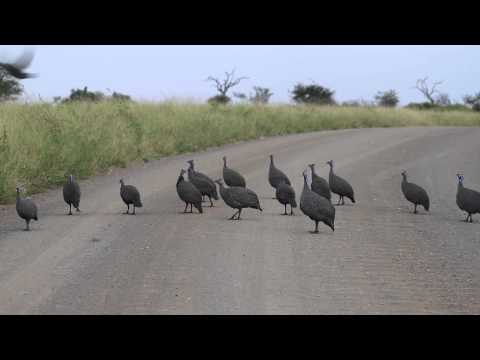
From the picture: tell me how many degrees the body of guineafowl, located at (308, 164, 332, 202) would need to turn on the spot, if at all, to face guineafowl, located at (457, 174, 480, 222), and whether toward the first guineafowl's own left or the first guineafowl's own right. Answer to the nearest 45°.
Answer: approximately 180°

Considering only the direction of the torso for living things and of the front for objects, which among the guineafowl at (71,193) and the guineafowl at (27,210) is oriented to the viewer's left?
the guineafowl at (27,210)

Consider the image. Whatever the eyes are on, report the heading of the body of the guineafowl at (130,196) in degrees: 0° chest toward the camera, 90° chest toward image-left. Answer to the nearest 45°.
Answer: approximately 90°

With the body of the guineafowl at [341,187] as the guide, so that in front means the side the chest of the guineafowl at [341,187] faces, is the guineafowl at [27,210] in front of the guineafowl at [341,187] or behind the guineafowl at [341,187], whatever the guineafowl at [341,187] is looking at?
in front

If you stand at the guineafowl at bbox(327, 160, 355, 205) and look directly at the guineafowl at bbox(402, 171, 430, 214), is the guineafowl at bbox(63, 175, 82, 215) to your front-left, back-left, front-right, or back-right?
back-right

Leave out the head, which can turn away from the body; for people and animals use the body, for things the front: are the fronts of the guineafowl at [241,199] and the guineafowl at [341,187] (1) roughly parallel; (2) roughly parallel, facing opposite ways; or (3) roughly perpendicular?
roughly parallel

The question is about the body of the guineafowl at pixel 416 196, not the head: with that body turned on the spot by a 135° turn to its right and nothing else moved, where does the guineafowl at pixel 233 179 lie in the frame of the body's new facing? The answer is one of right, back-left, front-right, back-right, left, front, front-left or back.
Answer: back-left

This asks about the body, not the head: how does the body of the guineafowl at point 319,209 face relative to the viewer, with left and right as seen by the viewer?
facing to the left of the viewer

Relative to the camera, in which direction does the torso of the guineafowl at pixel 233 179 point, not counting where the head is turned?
to the viewer's left

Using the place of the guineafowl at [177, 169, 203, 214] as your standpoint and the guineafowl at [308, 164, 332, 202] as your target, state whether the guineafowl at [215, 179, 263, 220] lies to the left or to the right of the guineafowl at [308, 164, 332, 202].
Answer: right
